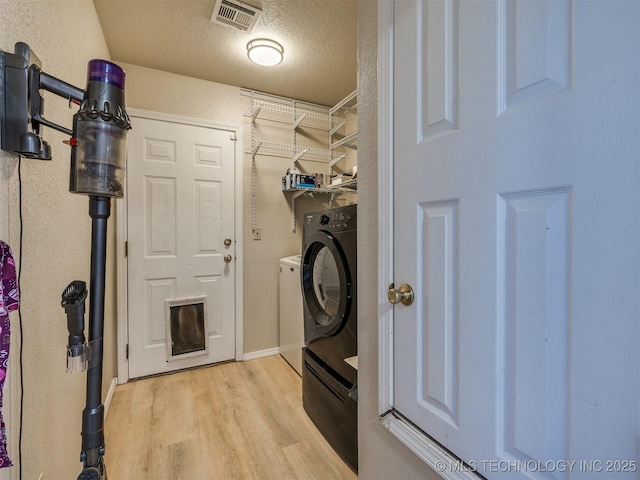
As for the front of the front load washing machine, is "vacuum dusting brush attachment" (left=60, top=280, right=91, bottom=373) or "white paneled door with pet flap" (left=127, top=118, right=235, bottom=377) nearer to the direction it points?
the vacuum dusting brush attachment

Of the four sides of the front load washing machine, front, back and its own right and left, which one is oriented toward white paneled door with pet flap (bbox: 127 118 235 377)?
right

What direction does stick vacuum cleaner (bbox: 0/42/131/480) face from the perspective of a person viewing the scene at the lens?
facing to the right of the viewer

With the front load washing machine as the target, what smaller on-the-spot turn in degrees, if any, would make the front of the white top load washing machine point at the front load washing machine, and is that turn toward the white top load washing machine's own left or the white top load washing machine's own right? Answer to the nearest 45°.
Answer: approximately 90° to the white top load washing machine's own left

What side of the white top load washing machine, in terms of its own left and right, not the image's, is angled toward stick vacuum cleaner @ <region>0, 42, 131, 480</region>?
left

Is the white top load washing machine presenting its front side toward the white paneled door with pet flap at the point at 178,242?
yes

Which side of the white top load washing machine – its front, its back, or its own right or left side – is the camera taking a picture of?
left
